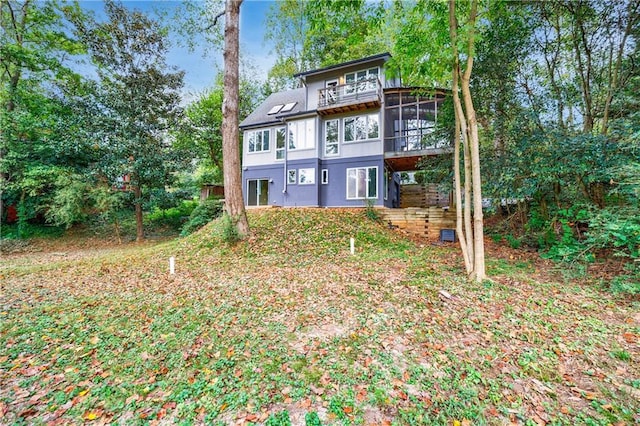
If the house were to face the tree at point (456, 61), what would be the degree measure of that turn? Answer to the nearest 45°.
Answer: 0° — it already faces it

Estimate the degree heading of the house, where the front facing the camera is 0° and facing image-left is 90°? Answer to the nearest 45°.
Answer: approximately 0°

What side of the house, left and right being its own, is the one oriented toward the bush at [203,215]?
right

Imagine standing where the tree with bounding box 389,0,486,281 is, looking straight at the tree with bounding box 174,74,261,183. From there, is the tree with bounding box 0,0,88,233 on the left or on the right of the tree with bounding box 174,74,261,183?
left

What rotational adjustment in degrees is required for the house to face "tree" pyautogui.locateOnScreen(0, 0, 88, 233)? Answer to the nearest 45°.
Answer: approximately 90° to its right

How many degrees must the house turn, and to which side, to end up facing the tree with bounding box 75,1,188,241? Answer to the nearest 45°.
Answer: approximately 90° to its right

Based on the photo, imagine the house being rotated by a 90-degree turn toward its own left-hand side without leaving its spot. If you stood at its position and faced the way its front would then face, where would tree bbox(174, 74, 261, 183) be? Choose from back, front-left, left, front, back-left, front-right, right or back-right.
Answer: back-left

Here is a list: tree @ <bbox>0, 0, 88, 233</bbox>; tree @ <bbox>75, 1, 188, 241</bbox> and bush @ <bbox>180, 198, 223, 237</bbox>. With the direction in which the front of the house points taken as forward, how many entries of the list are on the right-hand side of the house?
3

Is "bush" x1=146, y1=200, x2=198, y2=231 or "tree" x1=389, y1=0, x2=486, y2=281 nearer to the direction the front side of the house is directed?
the tree
